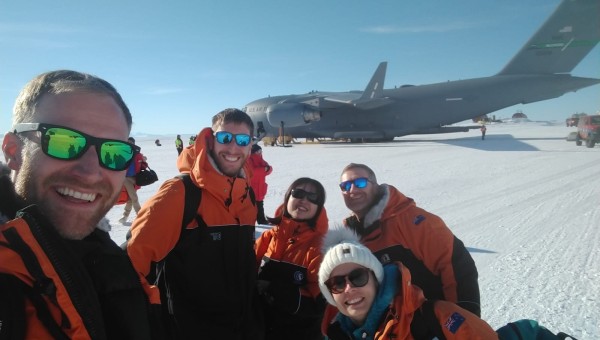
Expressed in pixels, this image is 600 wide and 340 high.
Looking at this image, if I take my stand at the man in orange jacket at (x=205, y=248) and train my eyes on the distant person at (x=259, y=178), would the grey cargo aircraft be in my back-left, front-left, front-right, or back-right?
front-right

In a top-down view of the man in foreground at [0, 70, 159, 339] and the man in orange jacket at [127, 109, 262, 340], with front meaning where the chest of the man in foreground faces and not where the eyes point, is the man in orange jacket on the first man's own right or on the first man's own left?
on the first man's own left

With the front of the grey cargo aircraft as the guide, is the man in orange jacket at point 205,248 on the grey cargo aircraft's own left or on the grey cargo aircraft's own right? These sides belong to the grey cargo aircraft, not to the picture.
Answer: on the grey cargo aircraft's own left

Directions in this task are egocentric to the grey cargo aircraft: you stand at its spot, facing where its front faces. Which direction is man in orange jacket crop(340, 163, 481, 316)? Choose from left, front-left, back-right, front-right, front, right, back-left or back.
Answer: back-left

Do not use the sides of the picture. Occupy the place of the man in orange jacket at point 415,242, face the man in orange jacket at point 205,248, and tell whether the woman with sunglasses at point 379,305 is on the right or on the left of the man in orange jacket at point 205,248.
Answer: left

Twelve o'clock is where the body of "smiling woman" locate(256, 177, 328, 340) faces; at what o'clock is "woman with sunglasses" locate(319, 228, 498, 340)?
The woman with sunglasses is roughly at 11 o'clock from the smiling woman.

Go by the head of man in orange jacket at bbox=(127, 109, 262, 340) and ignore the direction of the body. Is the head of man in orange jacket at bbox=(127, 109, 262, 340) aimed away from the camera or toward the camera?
toward the camera

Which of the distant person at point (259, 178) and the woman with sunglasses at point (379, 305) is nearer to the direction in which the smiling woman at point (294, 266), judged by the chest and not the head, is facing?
the woman with sunglasses

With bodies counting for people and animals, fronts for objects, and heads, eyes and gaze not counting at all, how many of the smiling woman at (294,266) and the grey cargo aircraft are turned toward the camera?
1

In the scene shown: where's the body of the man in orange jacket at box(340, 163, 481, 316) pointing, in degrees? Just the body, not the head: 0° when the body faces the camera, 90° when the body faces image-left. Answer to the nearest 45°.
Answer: approximately 45°

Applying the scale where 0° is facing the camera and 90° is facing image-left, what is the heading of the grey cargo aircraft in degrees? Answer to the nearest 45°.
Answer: approximately 135°

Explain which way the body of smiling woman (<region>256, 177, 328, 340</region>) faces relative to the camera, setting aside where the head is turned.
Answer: toward the camera

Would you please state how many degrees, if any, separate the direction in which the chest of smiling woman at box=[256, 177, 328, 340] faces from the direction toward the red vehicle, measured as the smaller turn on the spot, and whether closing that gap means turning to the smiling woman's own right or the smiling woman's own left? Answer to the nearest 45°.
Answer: approximately 135° to the smiling woman's own left
